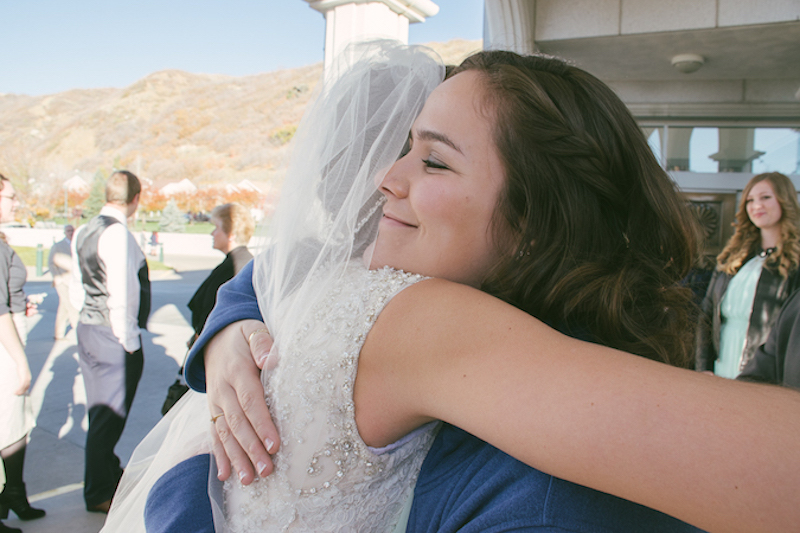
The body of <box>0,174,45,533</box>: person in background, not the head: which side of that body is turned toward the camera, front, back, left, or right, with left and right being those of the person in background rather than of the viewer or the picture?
right

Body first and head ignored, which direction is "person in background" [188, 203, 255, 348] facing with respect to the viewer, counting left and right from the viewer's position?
facing to the left of the viewer

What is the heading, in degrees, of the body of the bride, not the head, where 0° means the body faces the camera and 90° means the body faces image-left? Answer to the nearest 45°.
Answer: approximately 225°

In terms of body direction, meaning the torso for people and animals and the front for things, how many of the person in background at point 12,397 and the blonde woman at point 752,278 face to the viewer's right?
1

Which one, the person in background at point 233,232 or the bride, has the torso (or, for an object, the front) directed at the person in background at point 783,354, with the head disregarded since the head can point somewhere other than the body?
the bride

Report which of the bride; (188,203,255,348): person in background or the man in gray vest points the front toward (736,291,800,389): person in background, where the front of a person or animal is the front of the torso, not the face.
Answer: the bride

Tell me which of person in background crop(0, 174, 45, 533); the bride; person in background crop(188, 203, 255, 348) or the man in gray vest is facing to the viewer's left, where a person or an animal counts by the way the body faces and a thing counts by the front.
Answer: person in background crop(188, 203, 255, 348)

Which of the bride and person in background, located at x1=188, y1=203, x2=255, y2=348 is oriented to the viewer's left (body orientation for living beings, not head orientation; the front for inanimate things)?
the person in background

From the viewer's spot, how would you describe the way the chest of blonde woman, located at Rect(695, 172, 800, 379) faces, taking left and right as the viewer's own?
facing the viewer and to the left of the viewer

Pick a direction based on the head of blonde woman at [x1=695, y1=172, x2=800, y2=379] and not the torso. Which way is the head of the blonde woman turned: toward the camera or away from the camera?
toward the camera
